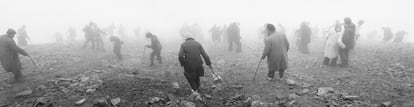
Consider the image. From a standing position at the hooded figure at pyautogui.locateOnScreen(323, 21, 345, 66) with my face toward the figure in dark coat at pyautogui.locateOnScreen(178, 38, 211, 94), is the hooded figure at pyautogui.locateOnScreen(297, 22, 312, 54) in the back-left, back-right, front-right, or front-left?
back-right

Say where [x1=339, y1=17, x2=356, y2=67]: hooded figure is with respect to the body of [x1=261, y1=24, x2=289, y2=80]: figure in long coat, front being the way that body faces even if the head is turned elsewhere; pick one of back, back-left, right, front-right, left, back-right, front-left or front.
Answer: right

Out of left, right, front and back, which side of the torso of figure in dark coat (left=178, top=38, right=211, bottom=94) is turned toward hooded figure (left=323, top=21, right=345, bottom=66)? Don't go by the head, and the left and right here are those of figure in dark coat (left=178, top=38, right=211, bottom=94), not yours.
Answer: right

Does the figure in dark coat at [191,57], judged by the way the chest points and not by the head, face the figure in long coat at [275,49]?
no

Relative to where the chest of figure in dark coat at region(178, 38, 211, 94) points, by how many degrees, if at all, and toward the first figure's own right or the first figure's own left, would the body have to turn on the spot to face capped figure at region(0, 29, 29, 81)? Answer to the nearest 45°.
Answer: approximately 90° to the first figure's own left

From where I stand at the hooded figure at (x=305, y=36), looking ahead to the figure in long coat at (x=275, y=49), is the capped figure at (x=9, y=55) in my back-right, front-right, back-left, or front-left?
front-right

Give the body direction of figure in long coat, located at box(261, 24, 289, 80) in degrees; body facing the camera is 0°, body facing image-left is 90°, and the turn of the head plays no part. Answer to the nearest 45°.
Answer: approximately 135°

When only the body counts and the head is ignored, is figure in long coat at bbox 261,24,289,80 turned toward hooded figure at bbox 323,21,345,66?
no

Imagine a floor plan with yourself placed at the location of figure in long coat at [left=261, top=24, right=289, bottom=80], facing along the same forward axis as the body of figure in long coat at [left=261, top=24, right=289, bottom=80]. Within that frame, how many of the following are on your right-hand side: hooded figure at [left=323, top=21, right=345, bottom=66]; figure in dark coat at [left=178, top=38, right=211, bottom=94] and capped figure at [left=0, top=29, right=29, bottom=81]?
1

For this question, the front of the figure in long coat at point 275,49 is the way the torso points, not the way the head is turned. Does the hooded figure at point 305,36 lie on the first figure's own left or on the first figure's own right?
on the first figure's own right

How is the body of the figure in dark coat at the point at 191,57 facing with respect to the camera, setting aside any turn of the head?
away from the camera
